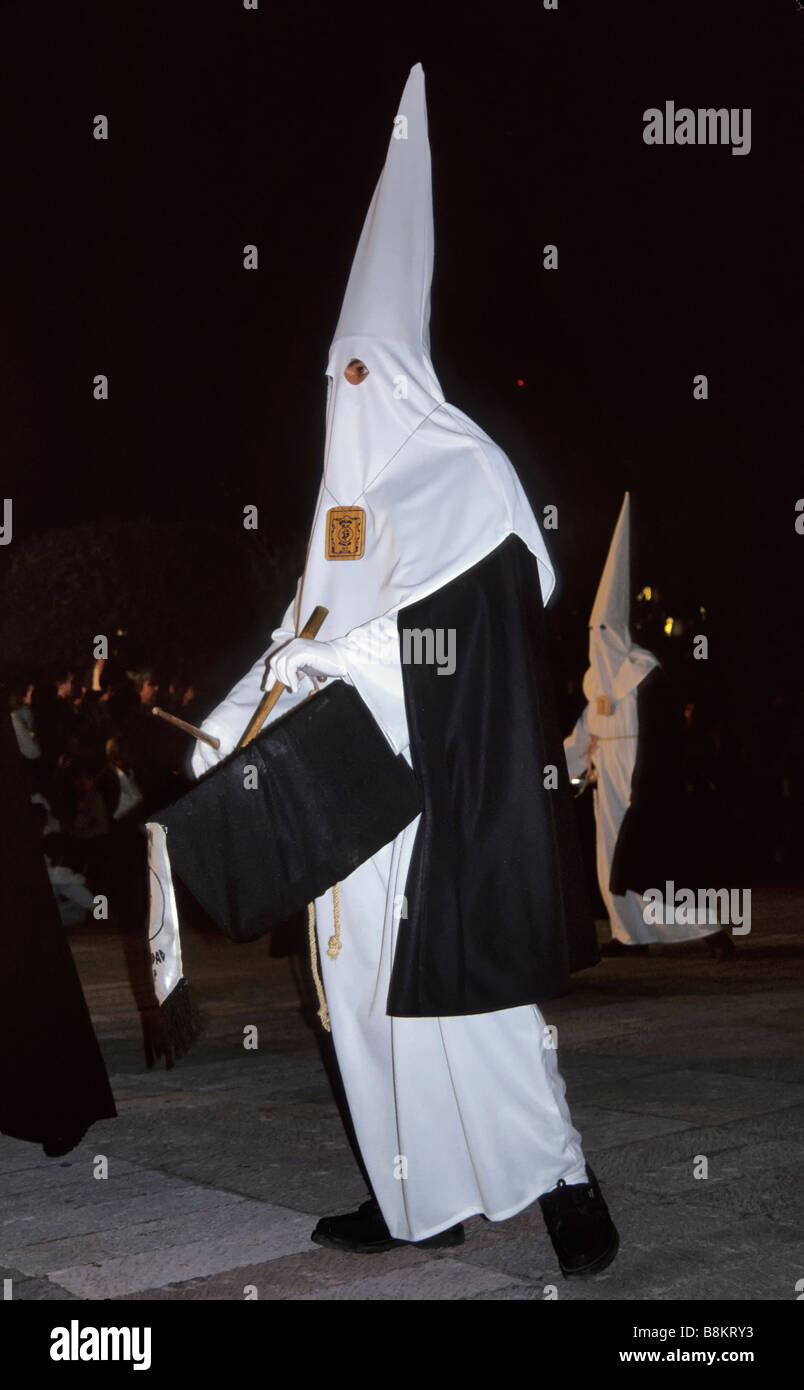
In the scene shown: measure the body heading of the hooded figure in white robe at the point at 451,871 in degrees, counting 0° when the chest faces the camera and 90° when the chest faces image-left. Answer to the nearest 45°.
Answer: approximately 90°

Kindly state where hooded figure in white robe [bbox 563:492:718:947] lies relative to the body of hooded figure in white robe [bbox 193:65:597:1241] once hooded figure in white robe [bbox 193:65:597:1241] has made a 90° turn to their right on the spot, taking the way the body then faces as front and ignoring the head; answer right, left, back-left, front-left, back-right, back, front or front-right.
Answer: front
